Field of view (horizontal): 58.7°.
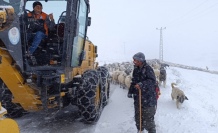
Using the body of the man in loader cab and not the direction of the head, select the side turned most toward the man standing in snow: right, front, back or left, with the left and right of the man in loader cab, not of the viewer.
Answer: left

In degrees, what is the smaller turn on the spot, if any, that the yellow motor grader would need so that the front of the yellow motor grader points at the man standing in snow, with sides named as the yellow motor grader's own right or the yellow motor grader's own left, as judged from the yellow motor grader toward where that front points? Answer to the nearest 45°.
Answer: approximately 90° to the yellow motor grader's own left

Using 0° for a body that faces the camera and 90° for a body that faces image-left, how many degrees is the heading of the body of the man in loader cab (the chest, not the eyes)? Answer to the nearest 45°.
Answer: approximately 45°

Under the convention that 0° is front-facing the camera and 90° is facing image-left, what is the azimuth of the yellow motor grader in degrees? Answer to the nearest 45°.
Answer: approximately 45°
